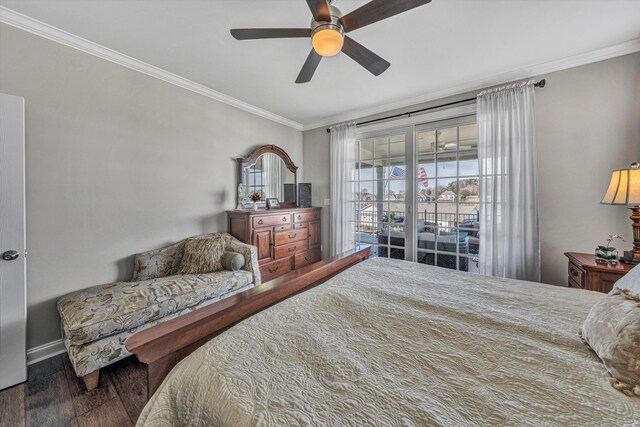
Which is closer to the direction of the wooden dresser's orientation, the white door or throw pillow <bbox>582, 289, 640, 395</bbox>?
the throw pillow

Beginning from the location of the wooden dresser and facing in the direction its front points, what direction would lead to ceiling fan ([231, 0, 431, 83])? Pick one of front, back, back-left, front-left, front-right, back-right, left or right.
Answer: front-right

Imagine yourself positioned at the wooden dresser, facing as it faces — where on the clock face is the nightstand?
The nightstand is roughly at 12 o'clock from the wooden dresser.

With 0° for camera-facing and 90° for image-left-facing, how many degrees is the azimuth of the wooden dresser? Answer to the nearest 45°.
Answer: approximately 315°

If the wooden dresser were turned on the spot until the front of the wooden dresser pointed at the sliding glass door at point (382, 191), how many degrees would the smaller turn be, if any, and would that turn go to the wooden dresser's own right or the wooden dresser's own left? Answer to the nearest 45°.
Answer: approximately 45° to the wooden dresser's own left

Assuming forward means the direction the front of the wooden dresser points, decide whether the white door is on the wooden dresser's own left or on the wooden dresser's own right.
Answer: on the wooden dresser's own right

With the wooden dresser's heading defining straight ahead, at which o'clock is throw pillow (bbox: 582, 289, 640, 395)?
The throw pillow is roughly at 1 o'clock from the wooden dresser.

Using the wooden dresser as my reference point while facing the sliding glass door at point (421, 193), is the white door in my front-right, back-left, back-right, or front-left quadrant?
back-right

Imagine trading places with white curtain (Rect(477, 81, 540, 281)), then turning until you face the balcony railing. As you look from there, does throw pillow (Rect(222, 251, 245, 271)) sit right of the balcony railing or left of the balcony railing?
left

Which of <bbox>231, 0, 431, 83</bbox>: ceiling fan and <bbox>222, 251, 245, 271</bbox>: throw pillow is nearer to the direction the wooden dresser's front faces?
the ceiling fan
